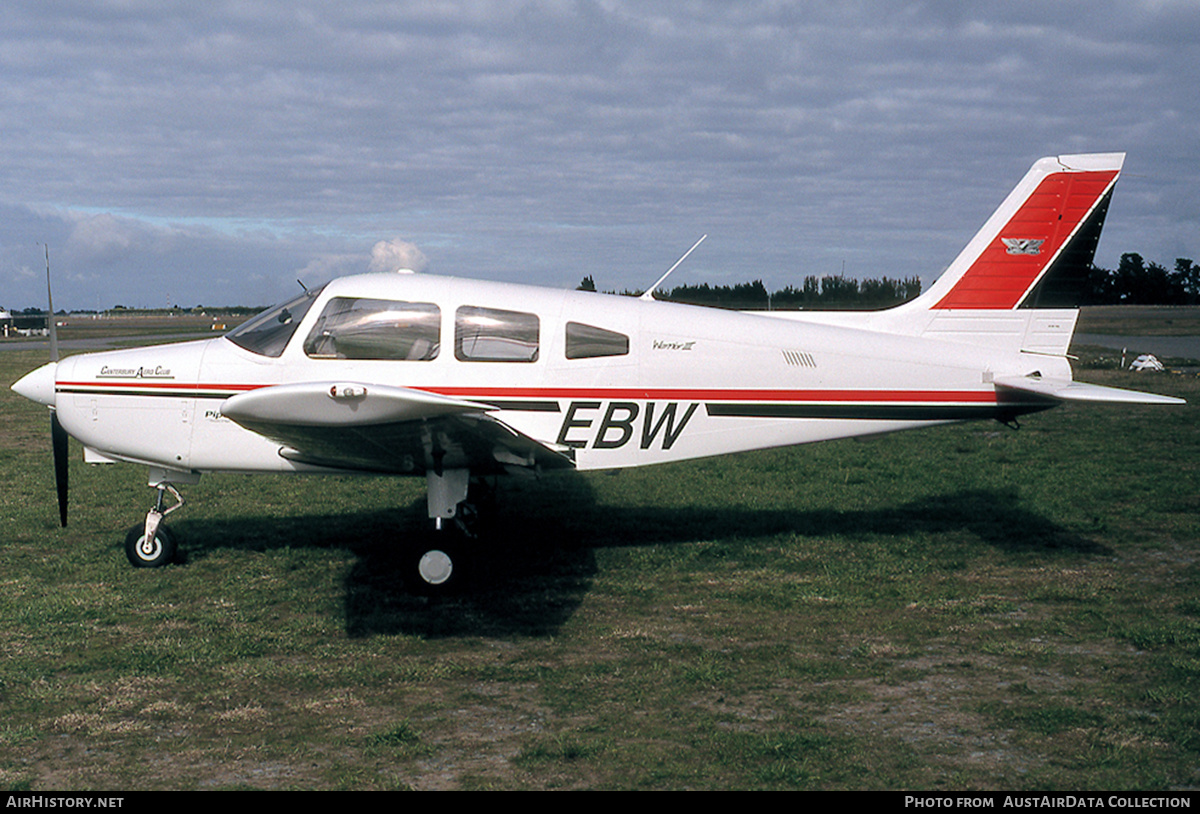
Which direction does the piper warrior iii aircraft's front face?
to the viewer's left
